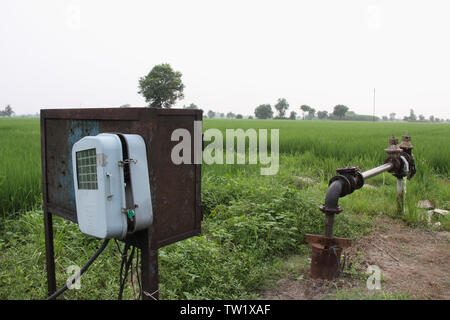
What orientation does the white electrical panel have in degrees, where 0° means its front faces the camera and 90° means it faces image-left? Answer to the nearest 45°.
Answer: approximately 45°

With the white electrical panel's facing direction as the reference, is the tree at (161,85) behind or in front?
behind
